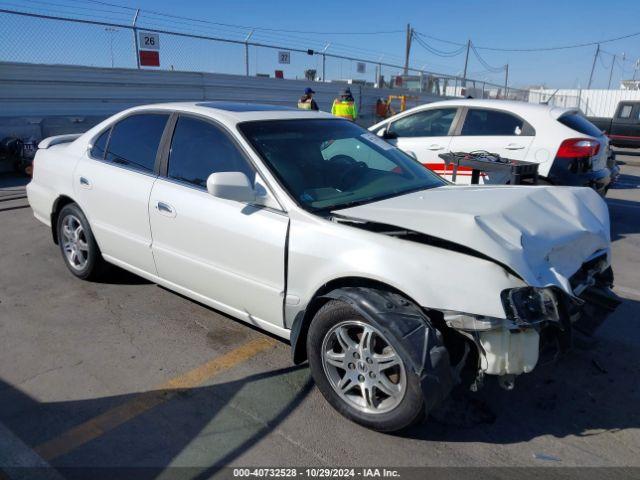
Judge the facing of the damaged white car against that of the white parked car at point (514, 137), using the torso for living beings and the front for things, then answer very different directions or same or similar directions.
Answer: very different directions

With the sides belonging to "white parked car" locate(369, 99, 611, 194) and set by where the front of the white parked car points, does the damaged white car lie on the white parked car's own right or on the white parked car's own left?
on the white parked car's own left

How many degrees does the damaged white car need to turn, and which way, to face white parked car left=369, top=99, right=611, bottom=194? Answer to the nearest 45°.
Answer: approximately 90° to its left

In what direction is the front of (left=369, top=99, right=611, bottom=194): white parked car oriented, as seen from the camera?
facing away from the viewer and to the left of the viewer
